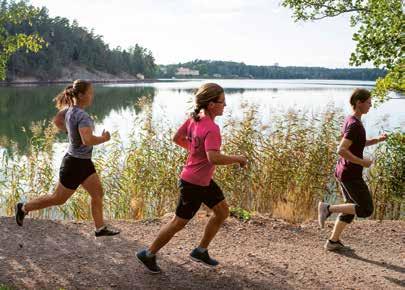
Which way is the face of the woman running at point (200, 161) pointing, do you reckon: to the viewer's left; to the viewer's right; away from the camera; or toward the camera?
to the viewer's right

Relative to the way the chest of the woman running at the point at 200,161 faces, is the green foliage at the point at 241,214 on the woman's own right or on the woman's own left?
on the woman's own left

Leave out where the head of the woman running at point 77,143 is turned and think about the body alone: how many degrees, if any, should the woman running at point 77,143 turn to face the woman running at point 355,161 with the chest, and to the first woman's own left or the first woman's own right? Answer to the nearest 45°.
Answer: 0° — they already face them

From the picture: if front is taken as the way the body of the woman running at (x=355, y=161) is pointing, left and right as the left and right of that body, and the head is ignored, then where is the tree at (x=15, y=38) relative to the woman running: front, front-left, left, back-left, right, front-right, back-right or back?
back

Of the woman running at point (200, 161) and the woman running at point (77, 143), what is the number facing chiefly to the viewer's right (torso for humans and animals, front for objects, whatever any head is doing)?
2

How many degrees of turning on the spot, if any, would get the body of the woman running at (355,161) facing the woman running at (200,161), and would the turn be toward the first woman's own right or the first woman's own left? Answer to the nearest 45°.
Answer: approximately 135° to the first woman's own right

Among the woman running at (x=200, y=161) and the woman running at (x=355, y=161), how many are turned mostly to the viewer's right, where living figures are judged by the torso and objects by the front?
2

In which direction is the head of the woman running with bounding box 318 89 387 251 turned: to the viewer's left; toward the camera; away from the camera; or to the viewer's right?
to the viewer's right

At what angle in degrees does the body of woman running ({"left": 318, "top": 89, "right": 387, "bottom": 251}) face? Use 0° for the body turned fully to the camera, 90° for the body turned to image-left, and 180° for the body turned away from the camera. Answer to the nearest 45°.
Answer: approximately 270°

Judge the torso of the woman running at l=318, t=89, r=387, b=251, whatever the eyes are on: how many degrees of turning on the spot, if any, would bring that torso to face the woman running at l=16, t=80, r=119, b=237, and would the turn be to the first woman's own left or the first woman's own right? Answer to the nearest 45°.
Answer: approximately 180°

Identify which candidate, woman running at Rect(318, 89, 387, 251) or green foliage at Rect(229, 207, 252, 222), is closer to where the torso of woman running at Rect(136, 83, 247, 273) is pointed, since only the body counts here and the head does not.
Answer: the woman running

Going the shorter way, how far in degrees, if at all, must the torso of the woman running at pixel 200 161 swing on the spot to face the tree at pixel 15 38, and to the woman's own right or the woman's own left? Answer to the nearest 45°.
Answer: approximately 135° to the woman's own left

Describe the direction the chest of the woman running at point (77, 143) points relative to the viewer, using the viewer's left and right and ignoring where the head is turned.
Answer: facing to the right of the viewer

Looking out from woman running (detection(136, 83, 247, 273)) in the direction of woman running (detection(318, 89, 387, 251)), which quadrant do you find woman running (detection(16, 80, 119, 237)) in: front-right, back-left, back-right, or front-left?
back-left
